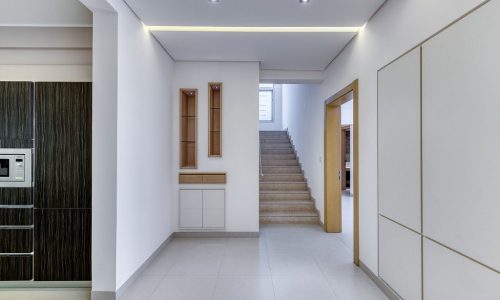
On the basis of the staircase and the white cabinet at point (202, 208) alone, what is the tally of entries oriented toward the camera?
2

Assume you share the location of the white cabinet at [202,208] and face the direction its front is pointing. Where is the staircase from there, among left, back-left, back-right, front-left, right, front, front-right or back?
back-left

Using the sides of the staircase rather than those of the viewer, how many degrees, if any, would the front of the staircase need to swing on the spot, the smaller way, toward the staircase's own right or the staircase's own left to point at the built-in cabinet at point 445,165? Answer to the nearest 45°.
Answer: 0° — it already faces it

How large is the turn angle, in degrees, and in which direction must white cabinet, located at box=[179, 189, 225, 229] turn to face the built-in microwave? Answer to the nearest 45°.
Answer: approximately 45° to its right

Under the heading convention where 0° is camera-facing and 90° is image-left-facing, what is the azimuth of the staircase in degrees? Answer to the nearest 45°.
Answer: approximately 0°

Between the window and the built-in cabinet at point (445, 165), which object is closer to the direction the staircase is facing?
the built-in cabinet

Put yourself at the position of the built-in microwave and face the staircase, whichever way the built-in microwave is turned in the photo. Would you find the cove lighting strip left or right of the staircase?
right

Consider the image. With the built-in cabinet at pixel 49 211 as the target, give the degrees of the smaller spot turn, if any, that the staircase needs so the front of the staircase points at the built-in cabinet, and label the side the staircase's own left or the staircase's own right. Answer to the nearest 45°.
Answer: approximately 45° to the staircase's own right

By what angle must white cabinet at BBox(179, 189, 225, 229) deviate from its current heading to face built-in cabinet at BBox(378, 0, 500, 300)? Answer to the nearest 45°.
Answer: approximately 45° to its left

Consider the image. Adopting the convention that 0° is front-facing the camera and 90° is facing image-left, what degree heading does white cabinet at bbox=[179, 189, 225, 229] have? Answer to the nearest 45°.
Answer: approximately 0°

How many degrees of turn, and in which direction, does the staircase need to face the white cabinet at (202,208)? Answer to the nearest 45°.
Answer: approximately 45° to its right

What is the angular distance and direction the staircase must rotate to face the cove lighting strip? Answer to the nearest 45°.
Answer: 0° — it already faces it

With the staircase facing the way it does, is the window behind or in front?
behind
